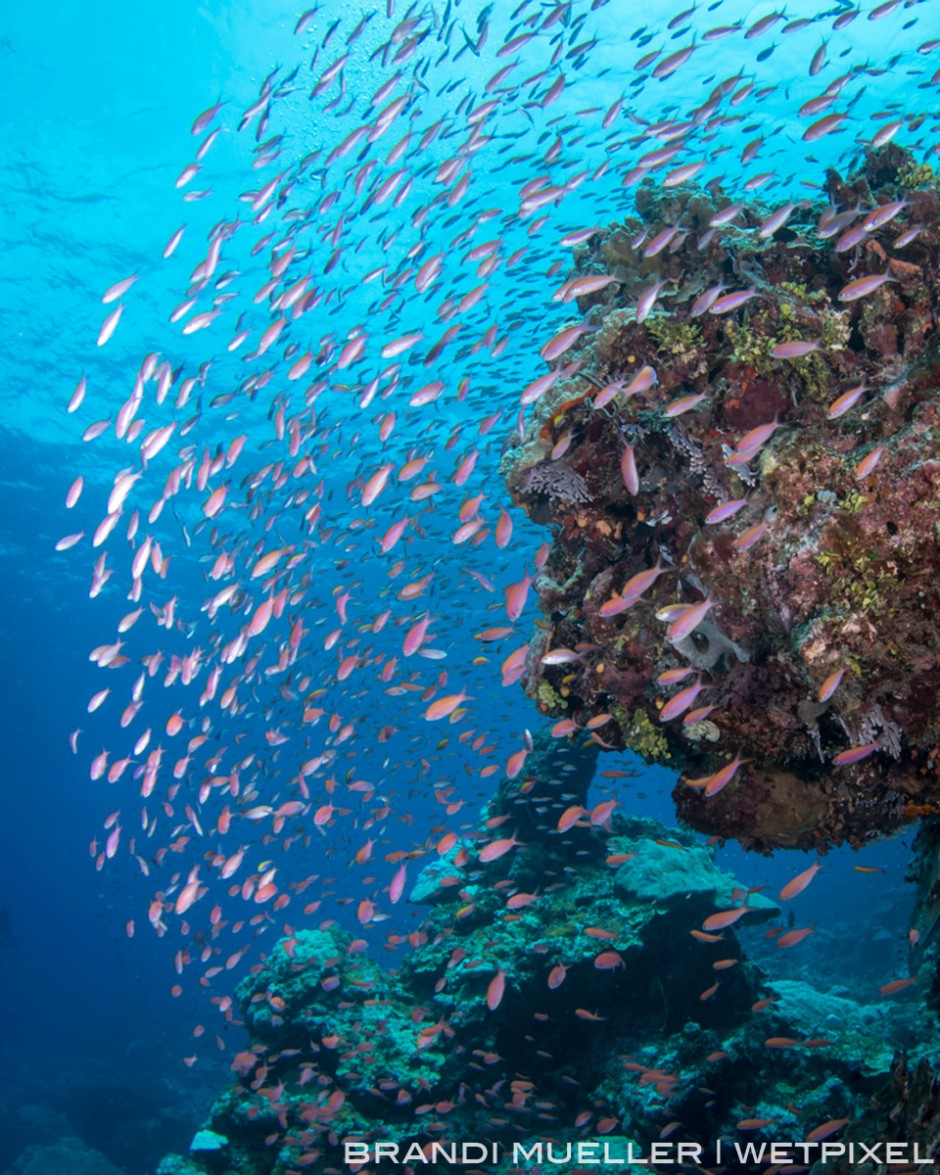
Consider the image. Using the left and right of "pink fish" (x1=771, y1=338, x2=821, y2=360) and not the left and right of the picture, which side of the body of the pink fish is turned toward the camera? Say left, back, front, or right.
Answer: left

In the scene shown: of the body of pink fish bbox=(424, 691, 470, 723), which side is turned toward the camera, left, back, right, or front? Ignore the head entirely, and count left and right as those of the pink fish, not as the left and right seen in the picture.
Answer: left

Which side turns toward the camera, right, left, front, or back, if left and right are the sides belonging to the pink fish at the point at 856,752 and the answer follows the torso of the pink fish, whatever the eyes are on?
left
